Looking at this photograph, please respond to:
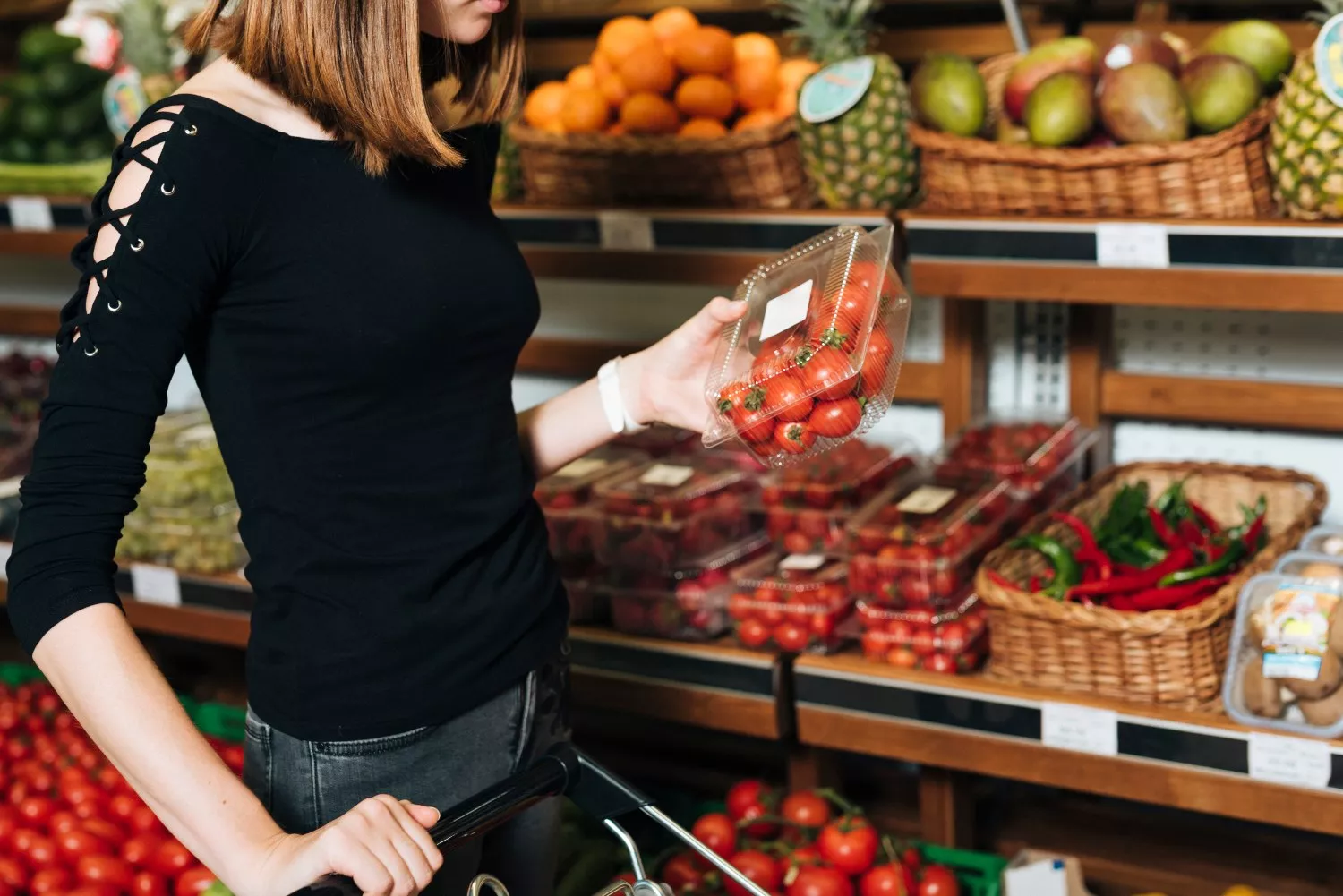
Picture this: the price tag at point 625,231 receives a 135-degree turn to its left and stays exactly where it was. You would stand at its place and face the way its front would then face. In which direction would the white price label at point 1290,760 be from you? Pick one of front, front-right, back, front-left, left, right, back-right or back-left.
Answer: right

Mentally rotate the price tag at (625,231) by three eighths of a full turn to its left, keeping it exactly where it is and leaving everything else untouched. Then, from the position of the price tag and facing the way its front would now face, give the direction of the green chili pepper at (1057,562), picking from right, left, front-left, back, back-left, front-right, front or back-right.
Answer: right

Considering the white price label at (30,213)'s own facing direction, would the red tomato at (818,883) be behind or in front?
in front

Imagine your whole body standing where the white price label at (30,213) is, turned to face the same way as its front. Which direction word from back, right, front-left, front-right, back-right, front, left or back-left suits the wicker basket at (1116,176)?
front-left

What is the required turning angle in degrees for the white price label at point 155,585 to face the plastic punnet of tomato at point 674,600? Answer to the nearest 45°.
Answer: approximately 45° to its left

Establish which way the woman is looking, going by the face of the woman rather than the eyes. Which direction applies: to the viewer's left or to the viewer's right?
to the viewer's right

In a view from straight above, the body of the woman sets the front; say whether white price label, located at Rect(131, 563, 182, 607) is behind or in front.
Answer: behind

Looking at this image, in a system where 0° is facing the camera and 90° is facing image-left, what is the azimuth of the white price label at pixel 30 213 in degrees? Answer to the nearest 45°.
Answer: approximately 0°
